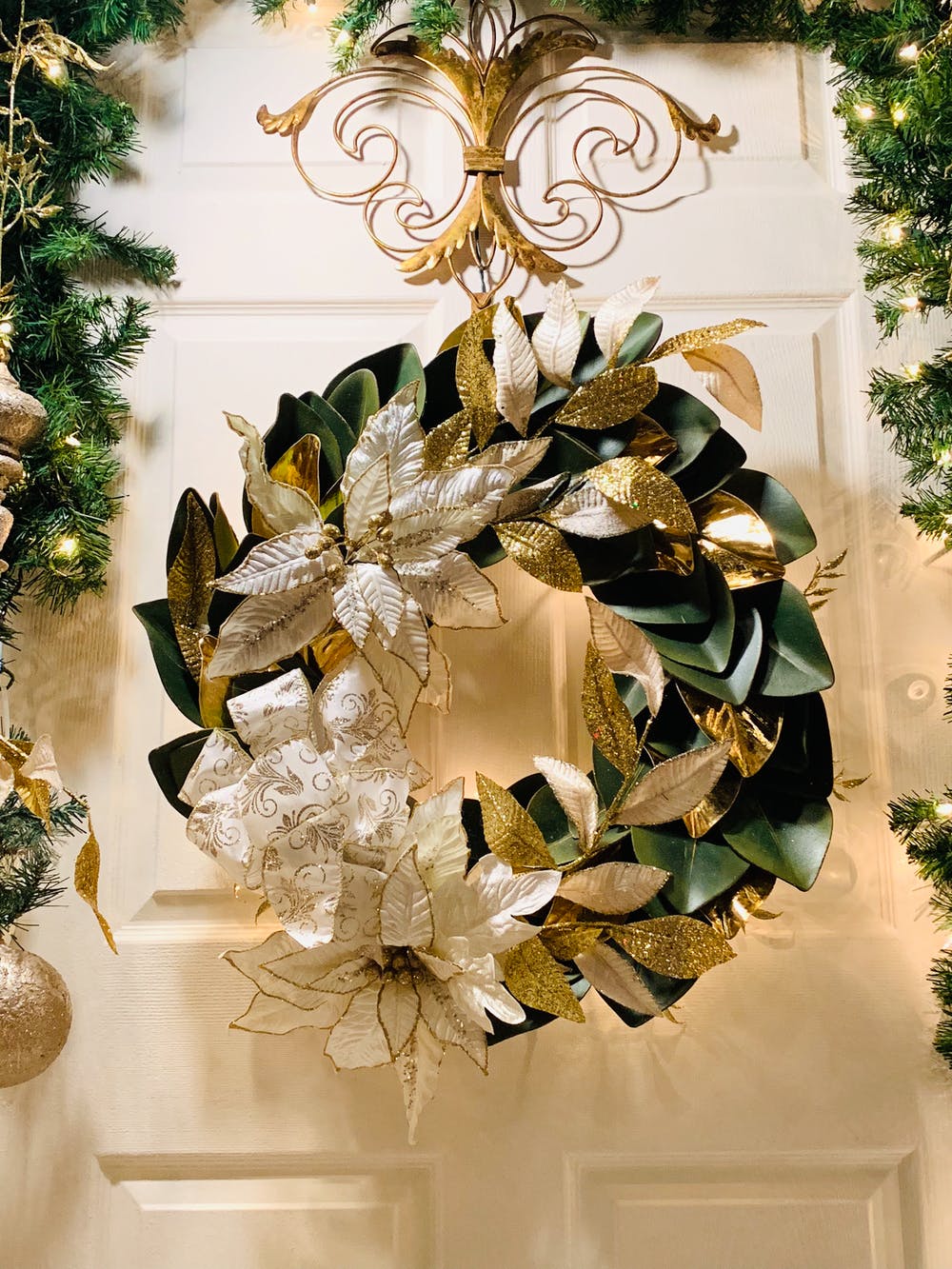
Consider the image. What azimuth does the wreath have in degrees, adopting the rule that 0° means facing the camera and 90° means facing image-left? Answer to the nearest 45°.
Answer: approximately 0°

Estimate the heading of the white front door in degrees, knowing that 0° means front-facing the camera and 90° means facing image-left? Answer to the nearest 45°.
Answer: approximately 0°
